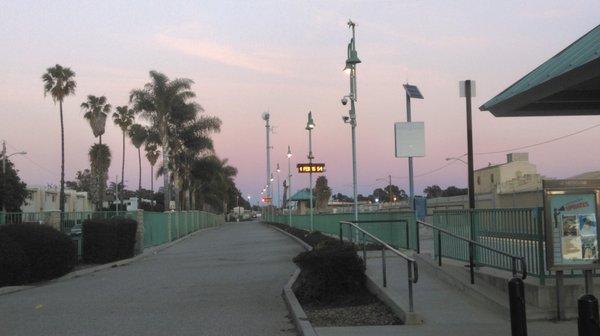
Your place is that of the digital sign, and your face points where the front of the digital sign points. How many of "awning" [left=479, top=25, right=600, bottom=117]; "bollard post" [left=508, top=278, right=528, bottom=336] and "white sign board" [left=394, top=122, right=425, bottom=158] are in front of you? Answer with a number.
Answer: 3

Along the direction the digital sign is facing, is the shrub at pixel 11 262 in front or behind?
in front

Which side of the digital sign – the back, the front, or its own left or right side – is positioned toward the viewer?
front

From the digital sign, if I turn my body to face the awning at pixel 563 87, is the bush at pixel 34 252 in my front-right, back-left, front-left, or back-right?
front-right

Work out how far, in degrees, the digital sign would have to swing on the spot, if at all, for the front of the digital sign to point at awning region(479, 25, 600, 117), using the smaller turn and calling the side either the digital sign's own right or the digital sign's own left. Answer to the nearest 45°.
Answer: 0° — it already faces it

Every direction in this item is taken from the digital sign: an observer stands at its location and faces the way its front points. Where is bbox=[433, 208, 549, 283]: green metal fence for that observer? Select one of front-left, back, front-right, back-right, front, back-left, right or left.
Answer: front

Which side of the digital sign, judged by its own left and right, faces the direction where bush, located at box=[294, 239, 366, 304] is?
front

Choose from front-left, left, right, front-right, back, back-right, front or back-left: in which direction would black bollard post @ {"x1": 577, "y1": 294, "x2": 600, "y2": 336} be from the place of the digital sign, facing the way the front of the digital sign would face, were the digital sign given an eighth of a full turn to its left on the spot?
front-right

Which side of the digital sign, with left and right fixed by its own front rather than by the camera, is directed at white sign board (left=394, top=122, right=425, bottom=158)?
front

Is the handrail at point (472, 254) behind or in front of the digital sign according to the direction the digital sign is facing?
in front

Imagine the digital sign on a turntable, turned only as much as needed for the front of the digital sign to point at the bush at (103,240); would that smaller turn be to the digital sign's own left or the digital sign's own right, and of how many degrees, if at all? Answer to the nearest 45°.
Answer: approximately 45° to the digital sign's own right

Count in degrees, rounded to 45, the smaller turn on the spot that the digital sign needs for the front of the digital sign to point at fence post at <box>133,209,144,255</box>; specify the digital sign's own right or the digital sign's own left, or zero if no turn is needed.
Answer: approximately 45° to the digital sign's own right

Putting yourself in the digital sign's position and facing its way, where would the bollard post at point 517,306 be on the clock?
The bollard post is roughly at 12 o'clock from the digital sign.
